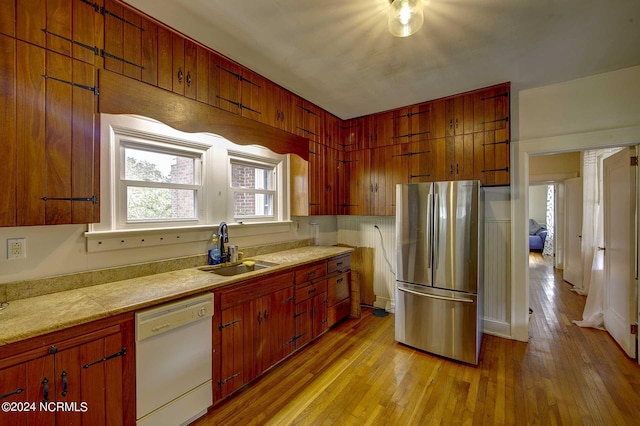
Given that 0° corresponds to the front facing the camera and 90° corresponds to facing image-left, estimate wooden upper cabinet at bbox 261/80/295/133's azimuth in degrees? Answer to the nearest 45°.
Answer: approximately 315°

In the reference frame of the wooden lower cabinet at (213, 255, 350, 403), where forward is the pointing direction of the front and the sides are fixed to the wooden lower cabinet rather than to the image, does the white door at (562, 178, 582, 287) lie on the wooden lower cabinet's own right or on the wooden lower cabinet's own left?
on the wooden lower cabinet's own left

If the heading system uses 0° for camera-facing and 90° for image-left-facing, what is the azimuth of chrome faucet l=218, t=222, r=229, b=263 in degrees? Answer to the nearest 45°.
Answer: approximately 315°

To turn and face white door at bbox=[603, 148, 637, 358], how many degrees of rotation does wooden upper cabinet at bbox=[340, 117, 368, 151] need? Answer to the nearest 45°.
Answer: approximately 135° to its left

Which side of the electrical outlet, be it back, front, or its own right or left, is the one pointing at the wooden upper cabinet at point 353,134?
left

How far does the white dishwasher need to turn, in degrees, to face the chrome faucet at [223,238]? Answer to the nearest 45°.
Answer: approximately 90° to its left
